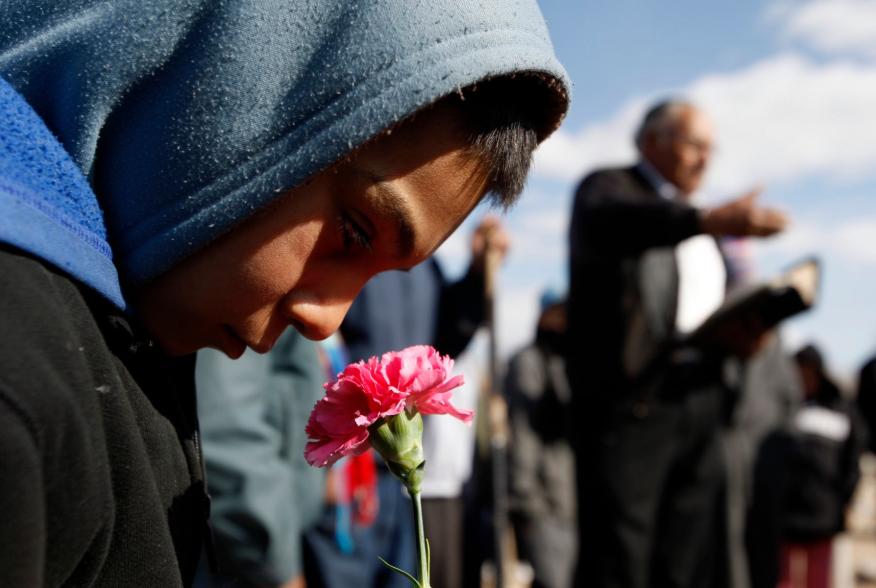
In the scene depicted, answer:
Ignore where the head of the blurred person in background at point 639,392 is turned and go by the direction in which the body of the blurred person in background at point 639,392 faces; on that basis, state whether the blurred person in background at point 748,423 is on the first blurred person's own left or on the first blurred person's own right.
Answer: on the first blurred person's own left

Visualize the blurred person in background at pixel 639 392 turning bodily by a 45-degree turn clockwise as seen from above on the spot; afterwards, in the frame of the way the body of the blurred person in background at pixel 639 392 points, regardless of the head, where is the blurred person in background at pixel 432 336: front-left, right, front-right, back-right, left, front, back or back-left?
right

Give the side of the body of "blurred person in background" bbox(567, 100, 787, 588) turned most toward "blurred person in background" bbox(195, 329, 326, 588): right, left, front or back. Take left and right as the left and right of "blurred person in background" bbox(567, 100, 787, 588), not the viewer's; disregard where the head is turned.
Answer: right

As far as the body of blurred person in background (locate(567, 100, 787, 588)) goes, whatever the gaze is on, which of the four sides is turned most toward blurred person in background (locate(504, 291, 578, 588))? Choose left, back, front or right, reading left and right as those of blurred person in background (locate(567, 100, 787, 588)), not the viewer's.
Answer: back

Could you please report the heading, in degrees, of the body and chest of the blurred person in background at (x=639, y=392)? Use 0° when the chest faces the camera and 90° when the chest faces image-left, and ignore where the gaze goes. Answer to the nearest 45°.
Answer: approximately 315°
